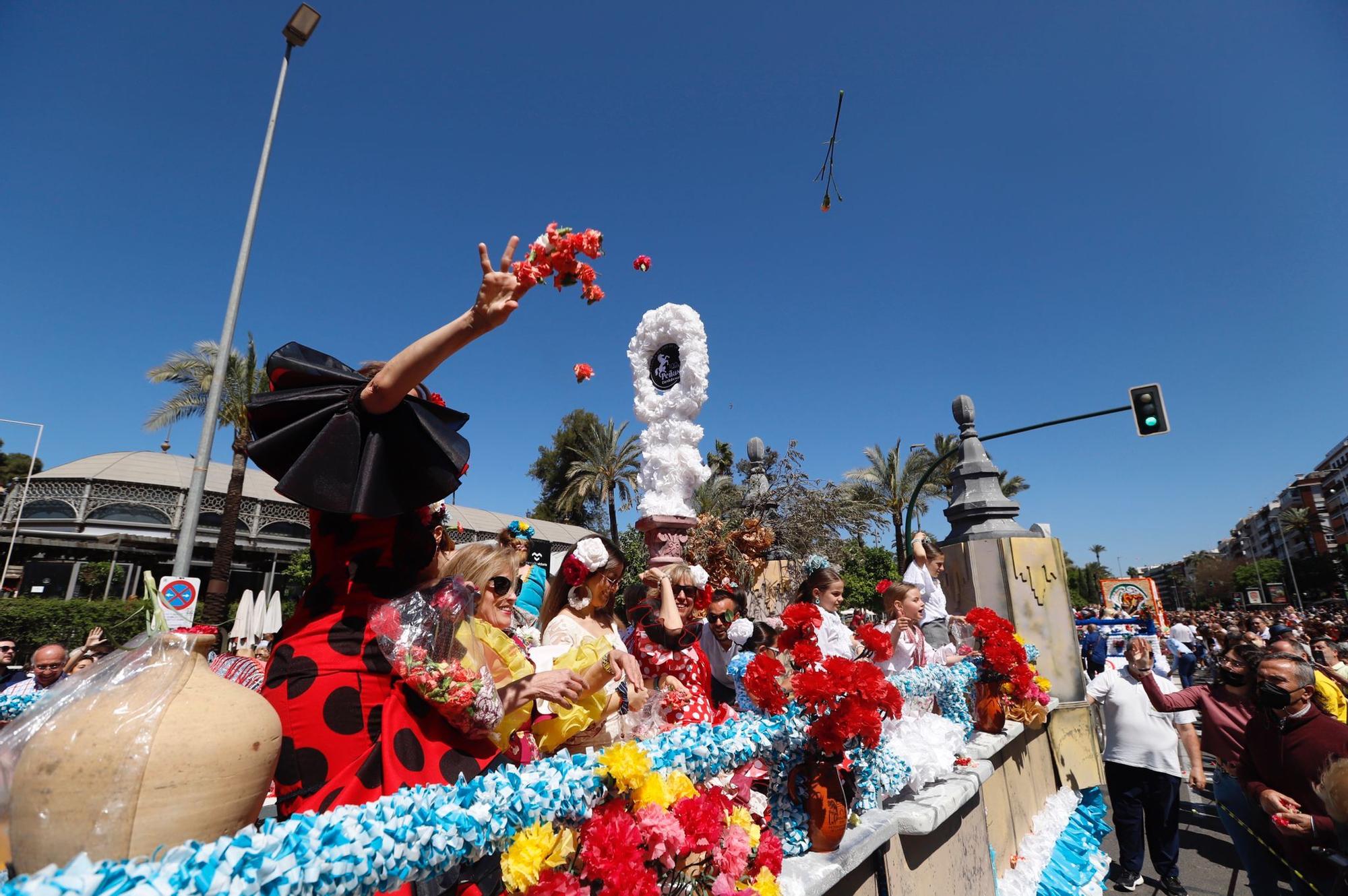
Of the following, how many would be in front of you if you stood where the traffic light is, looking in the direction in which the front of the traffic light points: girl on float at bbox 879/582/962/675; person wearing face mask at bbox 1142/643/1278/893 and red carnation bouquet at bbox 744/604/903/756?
3

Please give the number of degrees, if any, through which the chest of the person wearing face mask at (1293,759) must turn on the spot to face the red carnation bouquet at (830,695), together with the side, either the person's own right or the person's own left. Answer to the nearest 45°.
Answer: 0° — they already face it

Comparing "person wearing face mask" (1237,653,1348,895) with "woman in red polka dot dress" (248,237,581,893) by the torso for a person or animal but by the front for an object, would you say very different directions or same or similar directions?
very different directions

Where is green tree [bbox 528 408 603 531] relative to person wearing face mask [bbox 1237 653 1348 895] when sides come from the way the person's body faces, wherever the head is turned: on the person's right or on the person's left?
on the person's right

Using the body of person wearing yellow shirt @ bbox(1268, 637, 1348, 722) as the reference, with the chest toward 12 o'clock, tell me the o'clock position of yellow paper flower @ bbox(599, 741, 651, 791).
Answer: The yellow paper flower is roughly at 11 o'clock from the person wearing yellow shirt.

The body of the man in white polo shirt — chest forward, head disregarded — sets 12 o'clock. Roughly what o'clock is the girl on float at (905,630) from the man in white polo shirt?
The girl on float is roughly at 1 o'clock from the man in white polo shirt.

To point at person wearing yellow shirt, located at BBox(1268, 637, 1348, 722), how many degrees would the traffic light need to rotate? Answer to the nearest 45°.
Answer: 0° — it already faces them

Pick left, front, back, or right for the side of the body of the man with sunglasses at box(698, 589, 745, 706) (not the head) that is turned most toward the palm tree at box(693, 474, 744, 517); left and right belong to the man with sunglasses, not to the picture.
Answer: back

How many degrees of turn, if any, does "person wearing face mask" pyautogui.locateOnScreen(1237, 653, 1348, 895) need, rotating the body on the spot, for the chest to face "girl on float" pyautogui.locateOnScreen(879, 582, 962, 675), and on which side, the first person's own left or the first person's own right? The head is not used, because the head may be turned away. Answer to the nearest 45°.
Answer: approximately 45° to the first person's own right

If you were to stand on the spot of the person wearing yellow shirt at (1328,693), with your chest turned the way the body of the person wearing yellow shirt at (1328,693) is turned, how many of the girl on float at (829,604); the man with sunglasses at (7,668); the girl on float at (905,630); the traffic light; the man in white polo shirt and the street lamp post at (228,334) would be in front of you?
5
